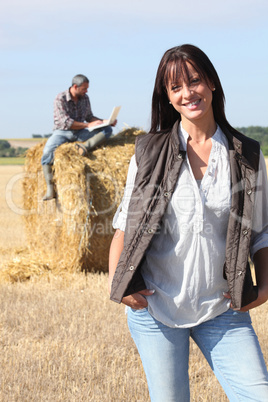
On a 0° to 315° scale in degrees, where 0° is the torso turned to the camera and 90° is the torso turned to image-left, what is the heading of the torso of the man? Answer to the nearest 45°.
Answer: approximately 315°

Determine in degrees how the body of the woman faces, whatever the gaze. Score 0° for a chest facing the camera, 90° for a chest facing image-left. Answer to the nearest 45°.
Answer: approximately 0°

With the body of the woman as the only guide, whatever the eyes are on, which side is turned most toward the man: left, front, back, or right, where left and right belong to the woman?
back

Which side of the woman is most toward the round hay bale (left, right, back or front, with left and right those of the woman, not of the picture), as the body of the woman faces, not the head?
back

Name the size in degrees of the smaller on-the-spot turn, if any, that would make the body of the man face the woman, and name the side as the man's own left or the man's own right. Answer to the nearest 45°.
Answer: approximately 45° to the man's own right

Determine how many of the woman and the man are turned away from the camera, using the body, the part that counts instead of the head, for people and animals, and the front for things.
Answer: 0
